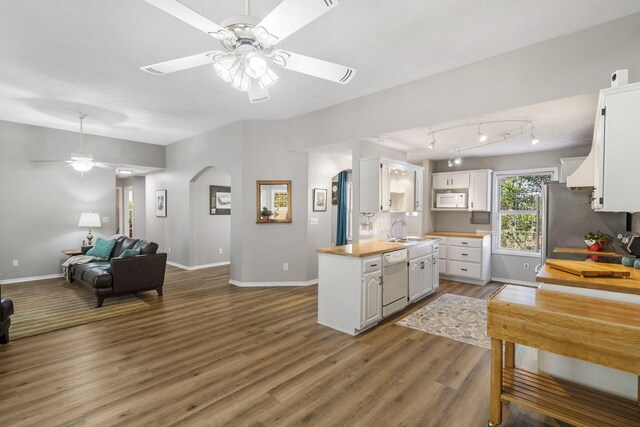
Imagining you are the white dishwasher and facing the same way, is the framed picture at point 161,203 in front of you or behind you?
behind

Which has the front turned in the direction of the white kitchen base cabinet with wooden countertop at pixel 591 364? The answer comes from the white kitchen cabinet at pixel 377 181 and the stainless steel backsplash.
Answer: the white kitchen cabinet

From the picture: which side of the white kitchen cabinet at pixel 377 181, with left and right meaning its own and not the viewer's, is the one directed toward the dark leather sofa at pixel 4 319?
right

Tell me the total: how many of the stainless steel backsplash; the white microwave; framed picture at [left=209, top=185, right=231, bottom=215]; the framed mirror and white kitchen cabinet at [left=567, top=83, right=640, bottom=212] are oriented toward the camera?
3

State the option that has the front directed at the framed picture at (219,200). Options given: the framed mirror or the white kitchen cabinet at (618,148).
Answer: the white kitchen cabinet

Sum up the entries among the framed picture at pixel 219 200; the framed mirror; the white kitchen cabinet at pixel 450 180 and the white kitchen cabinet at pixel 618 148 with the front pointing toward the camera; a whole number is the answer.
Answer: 3

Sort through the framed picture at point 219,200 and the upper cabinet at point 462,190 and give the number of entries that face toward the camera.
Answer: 2

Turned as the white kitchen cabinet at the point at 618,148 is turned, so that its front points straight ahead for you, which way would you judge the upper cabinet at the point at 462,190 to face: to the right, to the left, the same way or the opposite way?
to the left
